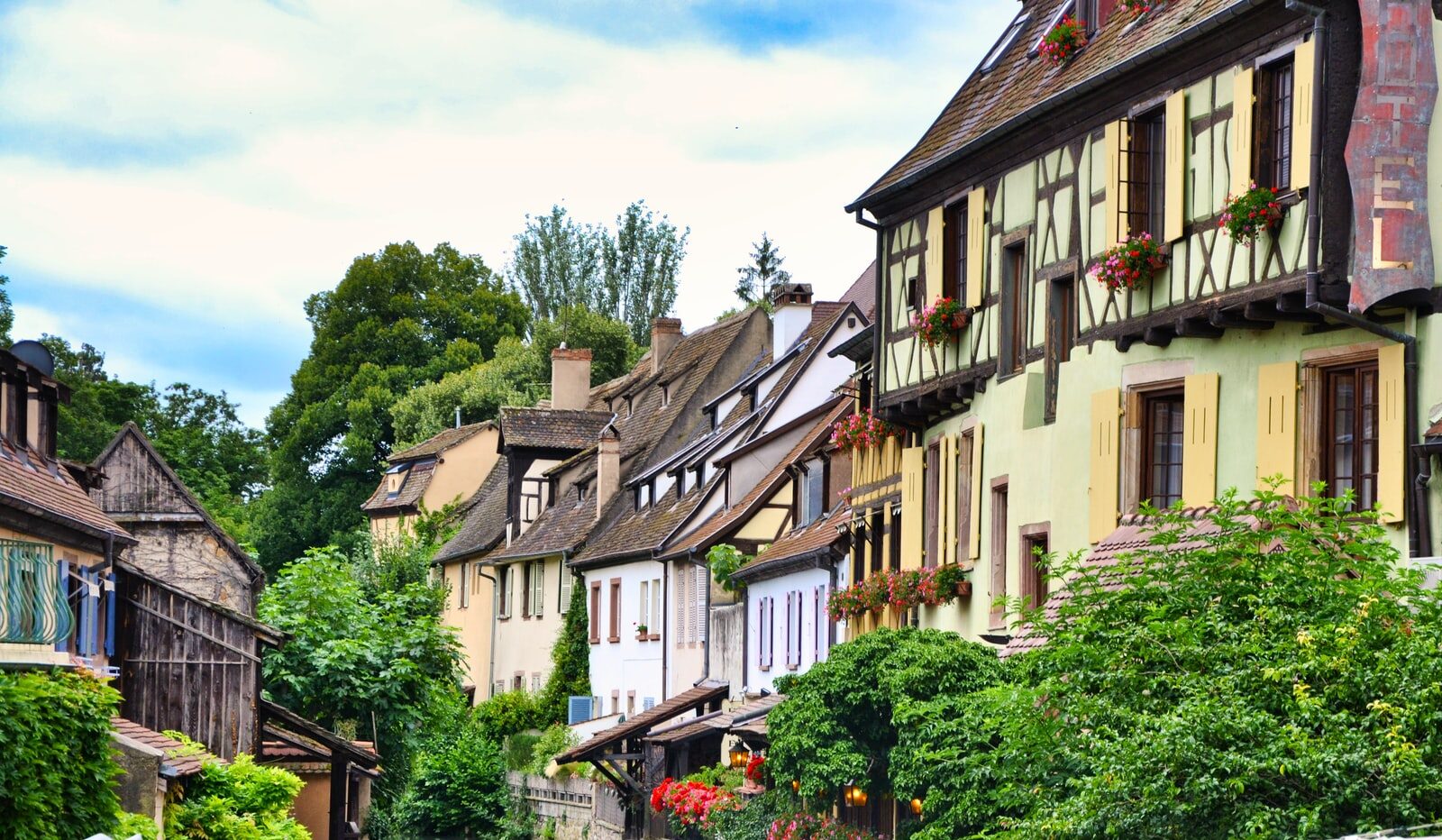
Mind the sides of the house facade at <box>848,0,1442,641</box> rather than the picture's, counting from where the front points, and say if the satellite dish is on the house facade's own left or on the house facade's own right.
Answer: on the house facade's own right

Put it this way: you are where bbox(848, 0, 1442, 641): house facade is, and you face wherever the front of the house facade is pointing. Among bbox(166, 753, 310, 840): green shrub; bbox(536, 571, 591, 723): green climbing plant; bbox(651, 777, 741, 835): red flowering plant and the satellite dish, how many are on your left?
0

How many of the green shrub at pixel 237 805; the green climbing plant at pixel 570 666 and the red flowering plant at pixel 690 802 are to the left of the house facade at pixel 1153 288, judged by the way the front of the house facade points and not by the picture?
0

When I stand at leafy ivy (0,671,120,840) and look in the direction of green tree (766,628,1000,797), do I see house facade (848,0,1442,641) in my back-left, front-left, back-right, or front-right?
front-right

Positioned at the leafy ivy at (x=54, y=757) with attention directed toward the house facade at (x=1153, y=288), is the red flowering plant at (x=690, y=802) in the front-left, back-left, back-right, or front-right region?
front-left

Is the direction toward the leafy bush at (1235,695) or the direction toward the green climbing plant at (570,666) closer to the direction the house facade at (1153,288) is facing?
the leafy bush

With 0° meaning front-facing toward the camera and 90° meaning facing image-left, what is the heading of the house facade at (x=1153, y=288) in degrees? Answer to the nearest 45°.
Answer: approximately 45°

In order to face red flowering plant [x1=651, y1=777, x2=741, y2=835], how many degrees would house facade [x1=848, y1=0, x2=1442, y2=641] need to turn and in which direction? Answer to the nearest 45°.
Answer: approximately 90° to its right

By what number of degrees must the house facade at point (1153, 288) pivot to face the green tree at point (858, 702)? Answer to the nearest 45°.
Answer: approximately 90° to its right

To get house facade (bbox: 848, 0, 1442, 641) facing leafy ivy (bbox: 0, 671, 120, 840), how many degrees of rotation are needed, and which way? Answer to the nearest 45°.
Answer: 0° — it already faces it

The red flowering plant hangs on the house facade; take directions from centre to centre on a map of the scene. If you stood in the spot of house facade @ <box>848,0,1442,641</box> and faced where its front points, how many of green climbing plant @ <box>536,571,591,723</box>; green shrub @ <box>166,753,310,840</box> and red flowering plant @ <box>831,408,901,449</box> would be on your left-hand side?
0
